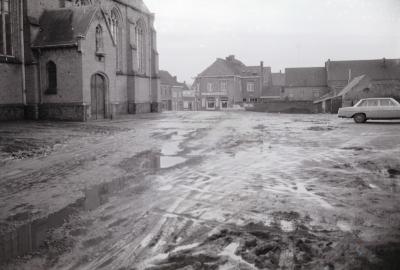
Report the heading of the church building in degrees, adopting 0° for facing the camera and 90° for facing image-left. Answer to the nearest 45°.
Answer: approximately 315°

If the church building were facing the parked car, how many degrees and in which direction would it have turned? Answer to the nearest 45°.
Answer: approximately 45° to its left
